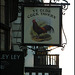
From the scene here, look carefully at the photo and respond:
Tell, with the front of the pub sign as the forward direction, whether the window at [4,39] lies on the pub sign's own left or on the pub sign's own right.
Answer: on the pub sign's own right

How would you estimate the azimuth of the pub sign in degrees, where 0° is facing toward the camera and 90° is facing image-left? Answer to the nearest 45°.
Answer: approximately 0°

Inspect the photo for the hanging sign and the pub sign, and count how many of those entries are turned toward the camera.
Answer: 2
